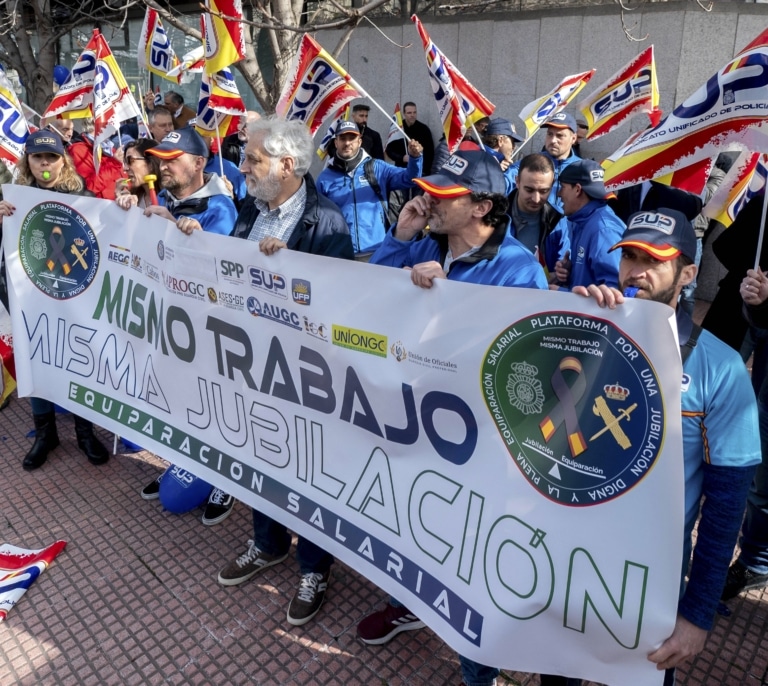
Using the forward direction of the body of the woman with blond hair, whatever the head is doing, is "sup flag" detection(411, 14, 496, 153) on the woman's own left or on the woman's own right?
on the woman's own left

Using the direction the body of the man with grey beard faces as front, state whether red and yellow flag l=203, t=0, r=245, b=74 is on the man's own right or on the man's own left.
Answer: on the man's own right

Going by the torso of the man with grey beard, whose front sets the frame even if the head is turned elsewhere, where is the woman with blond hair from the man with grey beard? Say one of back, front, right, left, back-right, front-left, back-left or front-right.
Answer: right

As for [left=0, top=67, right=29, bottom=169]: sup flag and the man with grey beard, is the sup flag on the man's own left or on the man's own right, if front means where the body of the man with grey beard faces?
on the man's own right

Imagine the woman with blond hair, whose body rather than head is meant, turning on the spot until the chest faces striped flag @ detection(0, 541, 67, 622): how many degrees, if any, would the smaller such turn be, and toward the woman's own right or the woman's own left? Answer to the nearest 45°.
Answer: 0° — they already face it

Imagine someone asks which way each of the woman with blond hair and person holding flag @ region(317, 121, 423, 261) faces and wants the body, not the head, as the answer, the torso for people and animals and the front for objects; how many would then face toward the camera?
2
